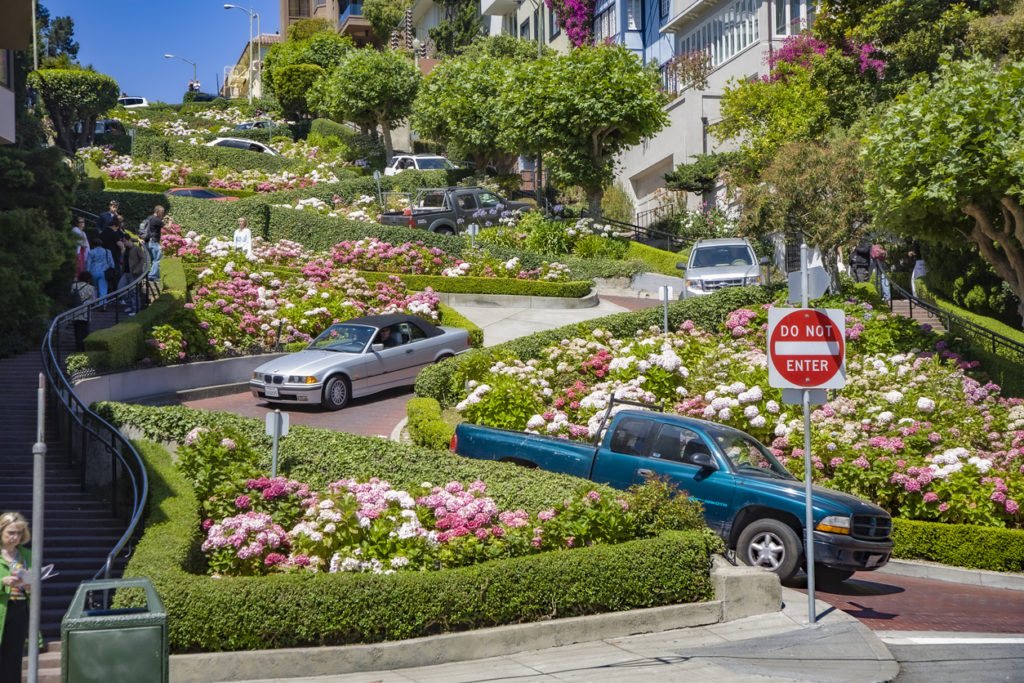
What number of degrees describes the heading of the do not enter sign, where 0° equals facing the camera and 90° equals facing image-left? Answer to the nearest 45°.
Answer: approximately 0°

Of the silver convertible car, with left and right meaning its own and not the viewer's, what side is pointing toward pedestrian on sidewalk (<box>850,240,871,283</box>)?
back

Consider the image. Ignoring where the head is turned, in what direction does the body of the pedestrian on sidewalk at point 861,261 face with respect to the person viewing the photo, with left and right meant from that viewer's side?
facing away from the viewer

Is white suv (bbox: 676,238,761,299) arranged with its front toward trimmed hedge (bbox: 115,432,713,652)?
yes

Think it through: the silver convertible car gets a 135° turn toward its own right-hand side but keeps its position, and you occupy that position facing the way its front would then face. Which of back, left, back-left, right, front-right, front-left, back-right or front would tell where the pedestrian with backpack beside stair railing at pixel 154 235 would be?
front-left

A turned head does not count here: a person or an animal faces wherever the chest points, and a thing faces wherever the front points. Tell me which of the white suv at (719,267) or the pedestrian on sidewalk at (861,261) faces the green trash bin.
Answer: the white suv

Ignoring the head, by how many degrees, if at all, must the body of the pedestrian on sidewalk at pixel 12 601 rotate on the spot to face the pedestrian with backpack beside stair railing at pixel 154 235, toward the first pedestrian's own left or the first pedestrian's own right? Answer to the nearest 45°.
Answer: approximately 180°

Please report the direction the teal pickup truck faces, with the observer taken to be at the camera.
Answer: facing the viewer and to the right of the viewer

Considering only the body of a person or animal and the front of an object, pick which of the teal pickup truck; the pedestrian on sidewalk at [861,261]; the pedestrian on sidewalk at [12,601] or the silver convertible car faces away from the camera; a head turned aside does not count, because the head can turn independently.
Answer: the pedestrian on sidewalk at [861,261]

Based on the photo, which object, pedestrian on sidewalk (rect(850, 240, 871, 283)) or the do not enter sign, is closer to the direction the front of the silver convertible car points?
the do not enter sign

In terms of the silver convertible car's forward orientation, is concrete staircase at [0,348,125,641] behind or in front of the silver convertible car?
in front

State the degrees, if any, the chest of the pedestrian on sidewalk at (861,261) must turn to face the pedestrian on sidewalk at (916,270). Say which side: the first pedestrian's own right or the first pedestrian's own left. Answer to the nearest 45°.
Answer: approximately 90° to the first pedestrian's own right

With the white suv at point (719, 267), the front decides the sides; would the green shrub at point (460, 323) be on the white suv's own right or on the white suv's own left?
on the white suv's own right
